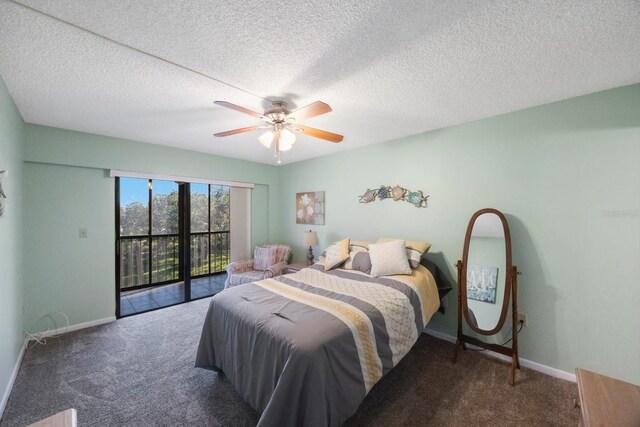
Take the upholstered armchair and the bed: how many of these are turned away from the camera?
0

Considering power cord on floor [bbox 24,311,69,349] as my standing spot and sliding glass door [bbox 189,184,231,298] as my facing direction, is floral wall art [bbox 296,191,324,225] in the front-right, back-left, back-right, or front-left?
front-right

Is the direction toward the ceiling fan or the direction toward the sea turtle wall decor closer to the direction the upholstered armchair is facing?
the ceiling fan

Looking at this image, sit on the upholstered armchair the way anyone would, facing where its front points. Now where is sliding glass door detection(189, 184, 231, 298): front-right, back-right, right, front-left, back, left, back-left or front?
right

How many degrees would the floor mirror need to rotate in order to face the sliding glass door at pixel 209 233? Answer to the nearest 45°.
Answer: approximately 45° to its right

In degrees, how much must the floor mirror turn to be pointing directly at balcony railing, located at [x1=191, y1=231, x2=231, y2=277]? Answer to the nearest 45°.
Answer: approximately 45° to its right

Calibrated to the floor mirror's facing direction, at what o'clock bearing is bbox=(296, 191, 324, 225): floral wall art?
The floral wall art is roughly at 2 o'clock from the floor mirror.

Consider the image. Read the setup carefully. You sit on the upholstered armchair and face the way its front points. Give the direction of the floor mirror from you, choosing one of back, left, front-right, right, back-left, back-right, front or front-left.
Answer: left

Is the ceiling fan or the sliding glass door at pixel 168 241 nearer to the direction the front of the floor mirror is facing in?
the ceiling fan

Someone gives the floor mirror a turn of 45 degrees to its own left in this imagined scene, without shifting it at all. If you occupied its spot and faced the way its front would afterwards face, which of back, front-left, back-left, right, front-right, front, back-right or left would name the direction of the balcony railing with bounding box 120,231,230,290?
right

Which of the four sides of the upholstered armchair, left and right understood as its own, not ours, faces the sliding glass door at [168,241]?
right
